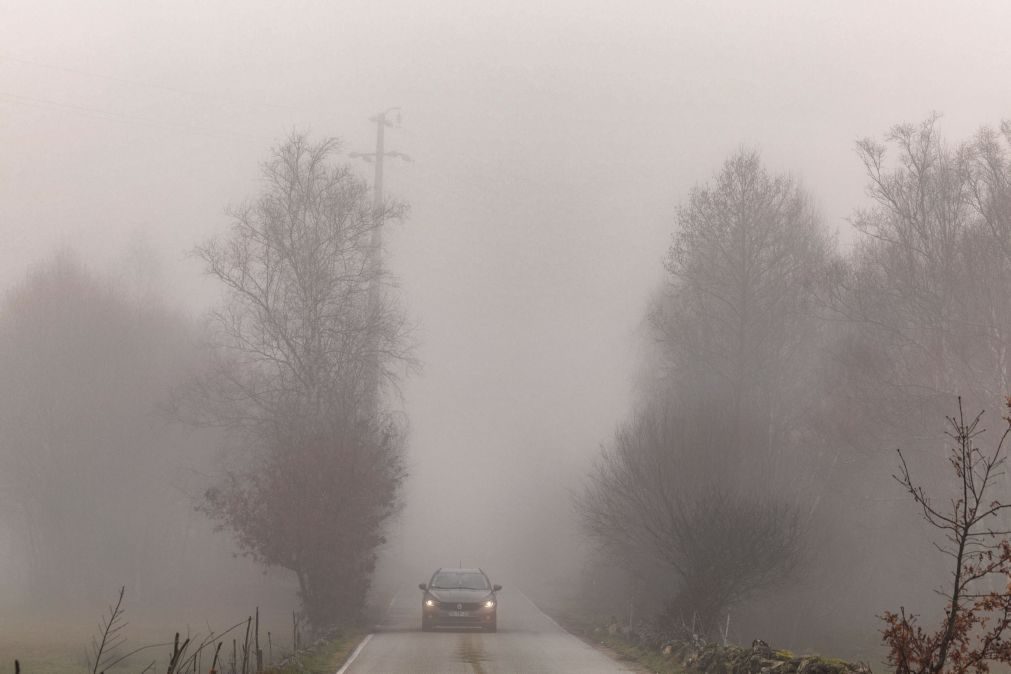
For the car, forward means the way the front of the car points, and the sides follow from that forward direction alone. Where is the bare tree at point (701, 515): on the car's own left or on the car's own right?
on the car's own left

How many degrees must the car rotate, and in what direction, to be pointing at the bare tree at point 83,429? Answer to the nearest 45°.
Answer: approximately 135° to its right

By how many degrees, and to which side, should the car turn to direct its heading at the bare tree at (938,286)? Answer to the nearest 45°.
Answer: approximately 90° to its left

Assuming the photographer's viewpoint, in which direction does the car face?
facing the viewer

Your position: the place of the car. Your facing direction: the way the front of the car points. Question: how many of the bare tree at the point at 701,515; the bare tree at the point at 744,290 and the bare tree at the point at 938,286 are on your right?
0

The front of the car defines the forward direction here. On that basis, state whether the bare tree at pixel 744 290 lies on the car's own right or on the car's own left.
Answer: on the car's own left
